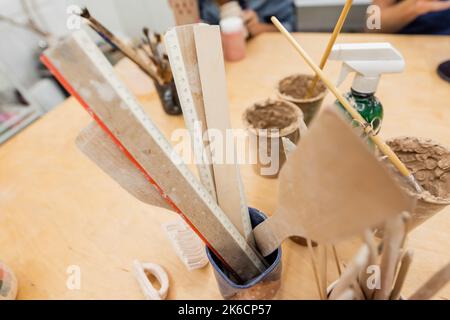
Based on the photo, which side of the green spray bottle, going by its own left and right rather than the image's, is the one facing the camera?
left
